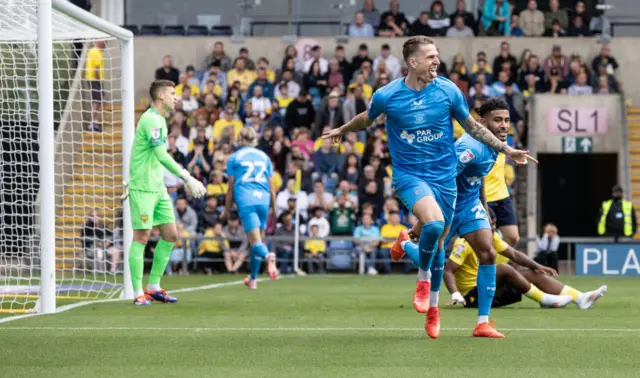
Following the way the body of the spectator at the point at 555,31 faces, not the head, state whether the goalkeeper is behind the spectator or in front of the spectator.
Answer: in front

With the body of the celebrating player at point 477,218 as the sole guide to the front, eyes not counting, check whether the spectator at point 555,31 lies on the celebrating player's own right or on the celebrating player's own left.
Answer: on the celebrating player's own left

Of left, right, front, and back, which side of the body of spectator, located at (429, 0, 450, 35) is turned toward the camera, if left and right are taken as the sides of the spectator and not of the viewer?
front

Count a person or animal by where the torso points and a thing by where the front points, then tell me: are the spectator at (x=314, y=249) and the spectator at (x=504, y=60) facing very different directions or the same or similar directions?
same or similar directions

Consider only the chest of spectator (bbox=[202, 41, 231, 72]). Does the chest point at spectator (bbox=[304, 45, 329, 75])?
no

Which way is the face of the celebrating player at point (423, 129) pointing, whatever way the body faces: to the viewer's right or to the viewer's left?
to the viewer's right

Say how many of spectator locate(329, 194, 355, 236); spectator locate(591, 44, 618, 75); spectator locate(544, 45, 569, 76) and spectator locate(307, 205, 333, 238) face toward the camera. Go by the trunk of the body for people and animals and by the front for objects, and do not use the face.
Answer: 4

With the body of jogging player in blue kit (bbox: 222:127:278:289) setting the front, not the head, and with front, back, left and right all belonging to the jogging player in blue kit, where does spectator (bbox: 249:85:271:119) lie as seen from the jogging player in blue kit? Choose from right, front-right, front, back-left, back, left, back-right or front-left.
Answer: front

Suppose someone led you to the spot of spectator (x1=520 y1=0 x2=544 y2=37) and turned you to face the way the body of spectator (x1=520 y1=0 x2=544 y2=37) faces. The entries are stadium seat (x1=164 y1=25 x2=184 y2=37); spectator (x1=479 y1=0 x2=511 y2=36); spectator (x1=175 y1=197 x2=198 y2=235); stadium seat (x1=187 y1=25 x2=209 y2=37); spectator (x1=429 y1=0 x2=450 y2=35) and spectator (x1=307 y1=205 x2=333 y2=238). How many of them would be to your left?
0

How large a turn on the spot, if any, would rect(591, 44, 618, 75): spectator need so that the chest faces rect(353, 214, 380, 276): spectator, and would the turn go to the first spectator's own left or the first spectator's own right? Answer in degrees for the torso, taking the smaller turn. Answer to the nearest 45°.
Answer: approximately 45° to the first spectator's own right

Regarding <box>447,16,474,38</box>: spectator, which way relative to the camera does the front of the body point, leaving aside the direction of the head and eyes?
toward the camera

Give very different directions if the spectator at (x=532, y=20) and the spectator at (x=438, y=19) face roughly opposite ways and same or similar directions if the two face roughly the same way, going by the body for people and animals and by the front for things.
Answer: same or similar directions

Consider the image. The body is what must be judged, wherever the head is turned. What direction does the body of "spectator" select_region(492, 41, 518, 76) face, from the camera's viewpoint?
toward the camera

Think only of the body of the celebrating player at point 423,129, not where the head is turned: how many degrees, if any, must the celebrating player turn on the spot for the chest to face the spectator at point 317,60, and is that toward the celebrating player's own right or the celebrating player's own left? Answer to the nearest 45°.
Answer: approximately 180°

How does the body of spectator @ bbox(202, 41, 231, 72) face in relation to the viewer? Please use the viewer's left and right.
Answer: facing the viewer

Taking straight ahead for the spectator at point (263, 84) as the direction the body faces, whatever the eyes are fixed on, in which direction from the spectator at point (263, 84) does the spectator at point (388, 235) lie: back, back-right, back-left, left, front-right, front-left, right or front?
front-left

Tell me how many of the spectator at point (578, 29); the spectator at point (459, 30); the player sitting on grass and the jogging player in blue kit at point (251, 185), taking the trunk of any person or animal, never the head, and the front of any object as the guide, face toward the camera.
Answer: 2

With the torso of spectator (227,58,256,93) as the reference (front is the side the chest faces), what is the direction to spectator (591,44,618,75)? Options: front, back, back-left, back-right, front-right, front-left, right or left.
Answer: left

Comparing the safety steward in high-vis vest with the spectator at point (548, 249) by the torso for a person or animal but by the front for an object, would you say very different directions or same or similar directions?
same or similar directions

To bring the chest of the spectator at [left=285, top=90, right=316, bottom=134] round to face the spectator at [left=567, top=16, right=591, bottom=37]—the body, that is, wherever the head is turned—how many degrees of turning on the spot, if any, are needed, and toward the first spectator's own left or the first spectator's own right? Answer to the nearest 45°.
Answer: approximately 90° to the first spectator's own left
